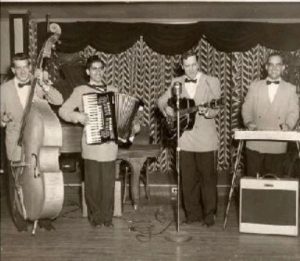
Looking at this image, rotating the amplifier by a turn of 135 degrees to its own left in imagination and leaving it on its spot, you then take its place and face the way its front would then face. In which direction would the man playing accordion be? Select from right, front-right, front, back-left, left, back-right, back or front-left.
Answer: back-left

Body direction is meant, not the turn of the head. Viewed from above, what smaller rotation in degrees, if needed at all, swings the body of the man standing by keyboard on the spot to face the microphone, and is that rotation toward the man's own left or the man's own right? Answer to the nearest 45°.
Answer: approximately 45° to the man's own right

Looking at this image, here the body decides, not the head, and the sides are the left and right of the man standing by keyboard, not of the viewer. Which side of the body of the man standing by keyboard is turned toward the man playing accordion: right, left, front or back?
right

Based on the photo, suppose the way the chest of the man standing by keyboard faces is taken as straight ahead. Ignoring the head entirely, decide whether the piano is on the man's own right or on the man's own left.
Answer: on the man's own right

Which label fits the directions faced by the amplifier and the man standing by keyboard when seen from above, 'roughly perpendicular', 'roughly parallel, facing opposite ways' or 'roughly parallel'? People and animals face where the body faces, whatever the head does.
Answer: roughly parallel

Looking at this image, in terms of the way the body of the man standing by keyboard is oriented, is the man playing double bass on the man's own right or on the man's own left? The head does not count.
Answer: on the man's own right

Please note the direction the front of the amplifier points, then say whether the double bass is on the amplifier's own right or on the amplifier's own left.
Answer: on the amplifier's own right

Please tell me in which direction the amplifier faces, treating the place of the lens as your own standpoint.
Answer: facing the viewer

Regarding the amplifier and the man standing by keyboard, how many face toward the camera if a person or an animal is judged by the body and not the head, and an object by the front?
2

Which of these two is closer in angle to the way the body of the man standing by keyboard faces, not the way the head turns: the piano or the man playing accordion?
the man playing accordion

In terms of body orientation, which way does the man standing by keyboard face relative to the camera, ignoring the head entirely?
toward the camera

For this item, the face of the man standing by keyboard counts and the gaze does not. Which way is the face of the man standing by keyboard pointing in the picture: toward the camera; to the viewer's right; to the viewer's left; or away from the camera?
toward the camera

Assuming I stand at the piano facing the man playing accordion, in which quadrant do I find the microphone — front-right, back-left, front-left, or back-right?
front-left
